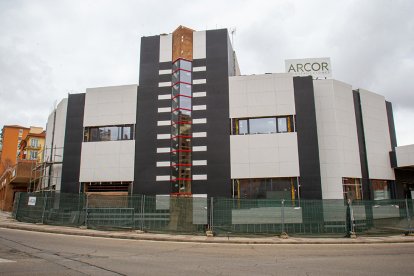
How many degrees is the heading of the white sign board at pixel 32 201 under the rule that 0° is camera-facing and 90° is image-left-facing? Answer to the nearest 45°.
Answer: approximately 0°

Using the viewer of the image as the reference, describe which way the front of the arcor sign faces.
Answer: facing the viewer

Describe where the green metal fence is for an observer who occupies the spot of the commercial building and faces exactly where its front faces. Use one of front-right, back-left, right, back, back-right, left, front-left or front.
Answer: front

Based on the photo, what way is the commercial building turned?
toward the camera

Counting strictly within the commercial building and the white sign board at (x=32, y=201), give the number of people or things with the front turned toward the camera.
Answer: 2

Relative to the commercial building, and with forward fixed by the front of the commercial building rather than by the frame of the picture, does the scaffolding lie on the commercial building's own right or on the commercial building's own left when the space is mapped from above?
on the commercial building's own right

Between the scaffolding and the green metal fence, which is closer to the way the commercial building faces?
the green metal fence

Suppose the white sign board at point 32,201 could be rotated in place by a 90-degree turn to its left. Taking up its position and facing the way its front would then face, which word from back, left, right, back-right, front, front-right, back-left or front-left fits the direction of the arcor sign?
front

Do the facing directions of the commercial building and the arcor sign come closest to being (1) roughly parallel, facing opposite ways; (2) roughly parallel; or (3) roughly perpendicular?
roughly parallel
